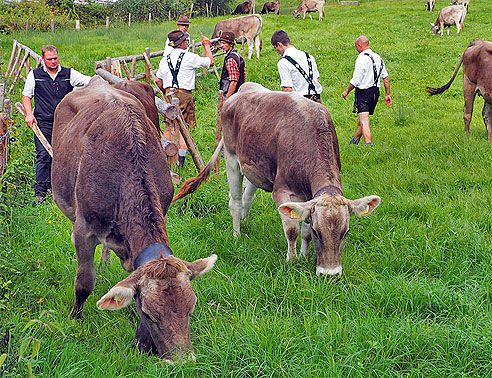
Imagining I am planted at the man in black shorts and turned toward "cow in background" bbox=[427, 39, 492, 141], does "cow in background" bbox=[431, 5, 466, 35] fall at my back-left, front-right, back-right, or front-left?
front-left

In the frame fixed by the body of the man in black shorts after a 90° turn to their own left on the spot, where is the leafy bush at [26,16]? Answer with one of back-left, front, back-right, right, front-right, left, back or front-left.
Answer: right

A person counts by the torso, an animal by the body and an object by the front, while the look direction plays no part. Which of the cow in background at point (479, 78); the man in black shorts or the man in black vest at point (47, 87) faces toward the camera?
the man in black vest

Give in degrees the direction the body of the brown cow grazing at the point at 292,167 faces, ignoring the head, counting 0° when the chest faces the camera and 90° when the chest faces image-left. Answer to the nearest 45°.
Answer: approximately 315°

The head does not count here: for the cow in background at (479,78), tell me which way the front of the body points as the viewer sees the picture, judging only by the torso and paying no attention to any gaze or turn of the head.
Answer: to the viewer's right

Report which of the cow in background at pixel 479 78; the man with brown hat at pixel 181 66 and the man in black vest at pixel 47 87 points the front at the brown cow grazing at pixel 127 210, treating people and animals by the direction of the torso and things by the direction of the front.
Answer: the man in black vest

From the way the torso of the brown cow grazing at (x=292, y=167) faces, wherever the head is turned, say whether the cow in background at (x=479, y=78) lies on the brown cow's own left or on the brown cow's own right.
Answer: on the brown cow's own left

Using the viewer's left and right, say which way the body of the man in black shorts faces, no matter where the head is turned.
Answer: facing away from the viewer and to the left of the viewer

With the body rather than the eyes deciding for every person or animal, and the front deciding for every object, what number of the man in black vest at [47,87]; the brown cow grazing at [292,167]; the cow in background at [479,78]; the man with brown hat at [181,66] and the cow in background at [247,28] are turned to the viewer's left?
1

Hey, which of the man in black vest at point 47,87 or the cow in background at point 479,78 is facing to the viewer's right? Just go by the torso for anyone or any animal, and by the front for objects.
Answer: the cow in background

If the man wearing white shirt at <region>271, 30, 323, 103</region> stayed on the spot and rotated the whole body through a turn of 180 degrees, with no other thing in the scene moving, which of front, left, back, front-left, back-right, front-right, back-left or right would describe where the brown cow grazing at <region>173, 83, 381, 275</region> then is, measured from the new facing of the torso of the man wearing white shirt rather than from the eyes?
front-right

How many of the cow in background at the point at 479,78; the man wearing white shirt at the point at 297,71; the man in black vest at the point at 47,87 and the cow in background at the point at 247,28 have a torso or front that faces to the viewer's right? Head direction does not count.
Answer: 1

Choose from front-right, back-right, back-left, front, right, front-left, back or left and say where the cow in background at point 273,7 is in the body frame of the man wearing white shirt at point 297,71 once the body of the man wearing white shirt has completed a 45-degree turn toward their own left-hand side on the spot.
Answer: right

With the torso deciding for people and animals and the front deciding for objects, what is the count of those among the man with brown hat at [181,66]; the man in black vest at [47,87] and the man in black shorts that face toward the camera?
1

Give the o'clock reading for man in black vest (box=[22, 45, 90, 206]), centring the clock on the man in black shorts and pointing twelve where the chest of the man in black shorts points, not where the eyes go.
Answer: The man in black vest is roughly at 9 o'clock from the man in black shorts.

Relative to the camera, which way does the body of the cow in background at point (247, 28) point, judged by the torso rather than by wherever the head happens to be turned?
to the viewer's left

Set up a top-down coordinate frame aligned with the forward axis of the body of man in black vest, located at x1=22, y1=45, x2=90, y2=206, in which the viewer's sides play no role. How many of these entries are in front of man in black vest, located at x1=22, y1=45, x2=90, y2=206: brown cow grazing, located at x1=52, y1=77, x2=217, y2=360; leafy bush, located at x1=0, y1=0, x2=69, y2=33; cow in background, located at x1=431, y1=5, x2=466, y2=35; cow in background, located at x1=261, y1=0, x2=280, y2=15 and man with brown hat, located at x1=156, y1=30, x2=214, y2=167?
1

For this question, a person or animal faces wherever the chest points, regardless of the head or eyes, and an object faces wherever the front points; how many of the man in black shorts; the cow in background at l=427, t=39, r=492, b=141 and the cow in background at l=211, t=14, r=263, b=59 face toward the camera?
0

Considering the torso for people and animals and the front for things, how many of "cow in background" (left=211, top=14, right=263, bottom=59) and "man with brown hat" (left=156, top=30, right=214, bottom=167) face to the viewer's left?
1
